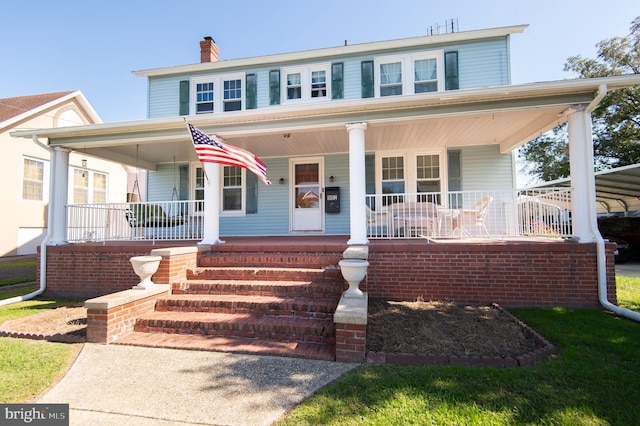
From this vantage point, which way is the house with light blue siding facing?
toward the camera

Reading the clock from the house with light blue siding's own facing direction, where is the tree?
The tree is roughly at 8 o'clock from the house with light blue siding.

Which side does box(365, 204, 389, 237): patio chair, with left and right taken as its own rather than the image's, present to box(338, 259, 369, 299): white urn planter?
right

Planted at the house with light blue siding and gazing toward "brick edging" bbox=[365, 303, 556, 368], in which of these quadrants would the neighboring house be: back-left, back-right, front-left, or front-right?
back-right

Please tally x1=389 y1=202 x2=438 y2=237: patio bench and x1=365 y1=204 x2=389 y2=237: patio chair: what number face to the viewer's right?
1

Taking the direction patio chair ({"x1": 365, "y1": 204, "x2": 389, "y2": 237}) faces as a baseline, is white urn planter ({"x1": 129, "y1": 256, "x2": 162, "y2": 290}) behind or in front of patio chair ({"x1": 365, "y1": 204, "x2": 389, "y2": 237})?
behind

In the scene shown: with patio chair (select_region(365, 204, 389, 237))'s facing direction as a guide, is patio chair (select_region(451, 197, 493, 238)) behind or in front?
in front

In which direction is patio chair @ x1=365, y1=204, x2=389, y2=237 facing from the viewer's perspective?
to the viewer's right
